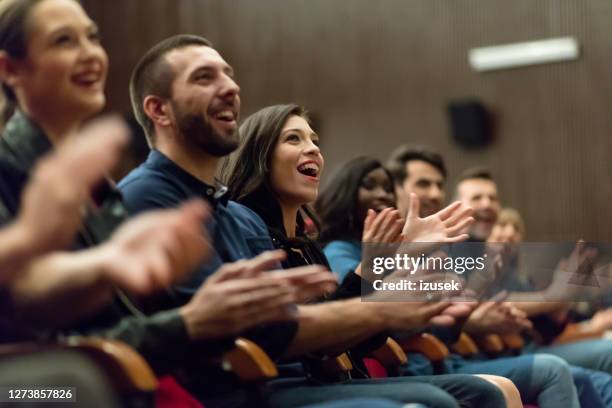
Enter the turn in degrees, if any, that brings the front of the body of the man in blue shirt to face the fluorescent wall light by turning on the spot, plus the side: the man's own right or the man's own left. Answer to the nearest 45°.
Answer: approximately 135° to the man's own left

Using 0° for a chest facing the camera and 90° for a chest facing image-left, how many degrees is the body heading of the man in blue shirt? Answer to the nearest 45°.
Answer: approximately 315°

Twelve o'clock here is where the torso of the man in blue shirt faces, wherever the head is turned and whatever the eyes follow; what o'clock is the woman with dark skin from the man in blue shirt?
The woman with dark skin is roughly at 8 o'clock from the man in blue shirt.

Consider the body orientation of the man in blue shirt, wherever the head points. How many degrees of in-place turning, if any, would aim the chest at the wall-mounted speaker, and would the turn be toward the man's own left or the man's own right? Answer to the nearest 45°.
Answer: approximately 135° to the man's own left
